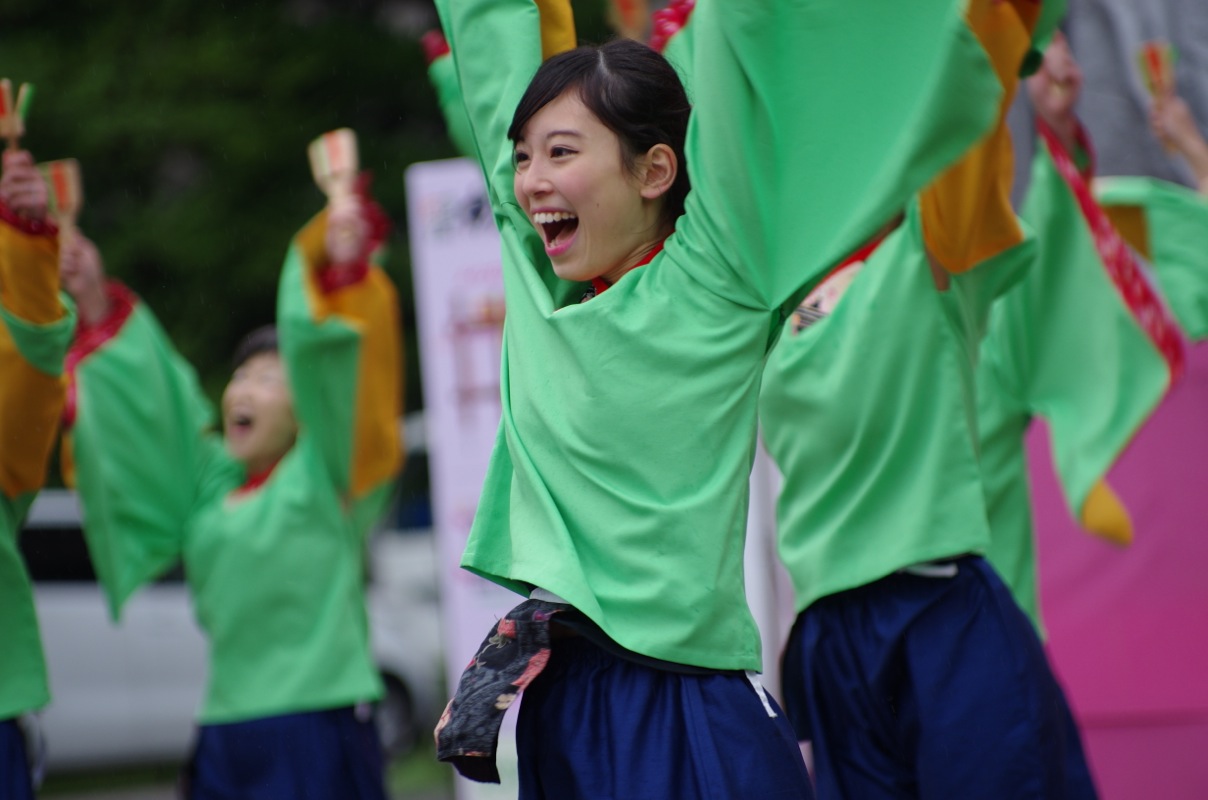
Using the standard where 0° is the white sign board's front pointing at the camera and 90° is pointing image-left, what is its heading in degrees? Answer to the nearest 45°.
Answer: approximately 0°

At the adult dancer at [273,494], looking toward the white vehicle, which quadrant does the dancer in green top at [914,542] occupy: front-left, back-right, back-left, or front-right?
back-right

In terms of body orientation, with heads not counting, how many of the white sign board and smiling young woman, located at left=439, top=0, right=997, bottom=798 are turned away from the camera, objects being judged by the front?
0

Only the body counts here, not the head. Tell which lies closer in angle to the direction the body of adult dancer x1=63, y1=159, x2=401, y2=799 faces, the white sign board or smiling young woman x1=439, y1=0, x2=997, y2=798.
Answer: the smiling young woman

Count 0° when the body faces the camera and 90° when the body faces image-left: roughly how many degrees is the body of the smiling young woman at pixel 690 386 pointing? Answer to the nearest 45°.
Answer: approximately 45°

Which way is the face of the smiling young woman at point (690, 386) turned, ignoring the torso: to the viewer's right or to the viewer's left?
to the viewer's left

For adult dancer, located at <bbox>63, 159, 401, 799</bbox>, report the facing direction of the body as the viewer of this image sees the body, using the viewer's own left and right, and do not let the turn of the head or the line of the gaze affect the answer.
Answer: facing the viewer and to the left of the viewer

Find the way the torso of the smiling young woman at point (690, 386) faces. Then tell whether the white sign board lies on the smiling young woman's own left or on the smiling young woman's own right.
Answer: on the smiling young woman's own right
